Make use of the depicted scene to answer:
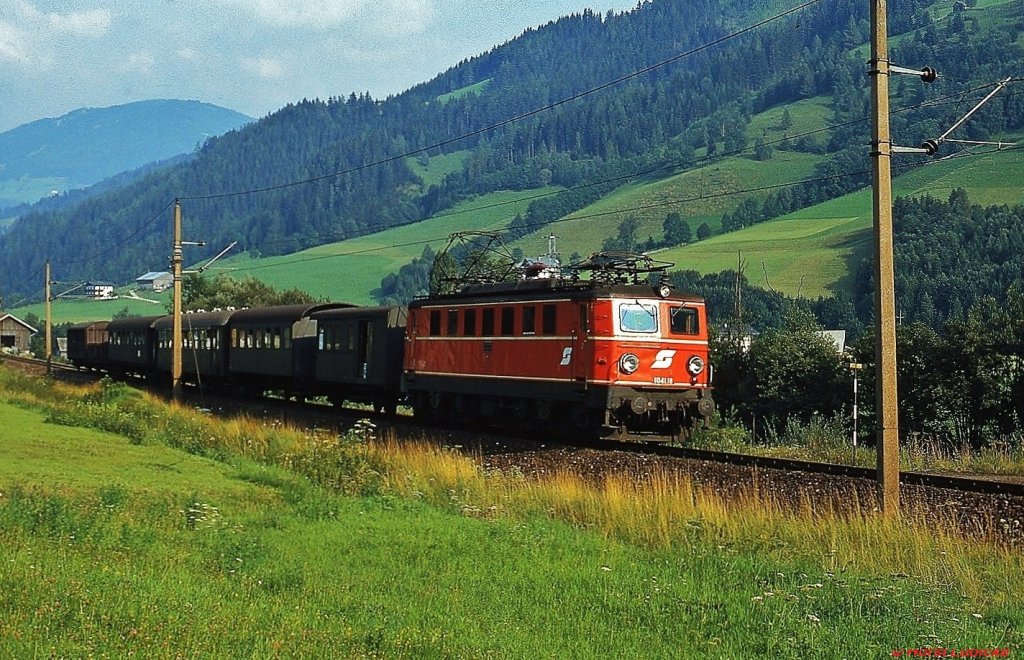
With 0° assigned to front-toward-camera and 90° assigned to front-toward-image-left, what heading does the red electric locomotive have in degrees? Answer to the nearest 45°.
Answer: approximately 315°
